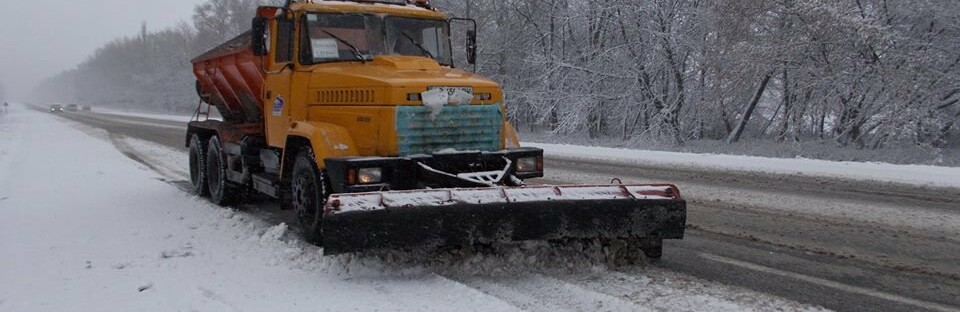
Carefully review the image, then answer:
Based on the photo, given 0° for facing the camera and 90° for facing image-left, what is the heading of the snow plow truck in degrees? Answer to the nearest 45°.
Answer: approximately 315°
